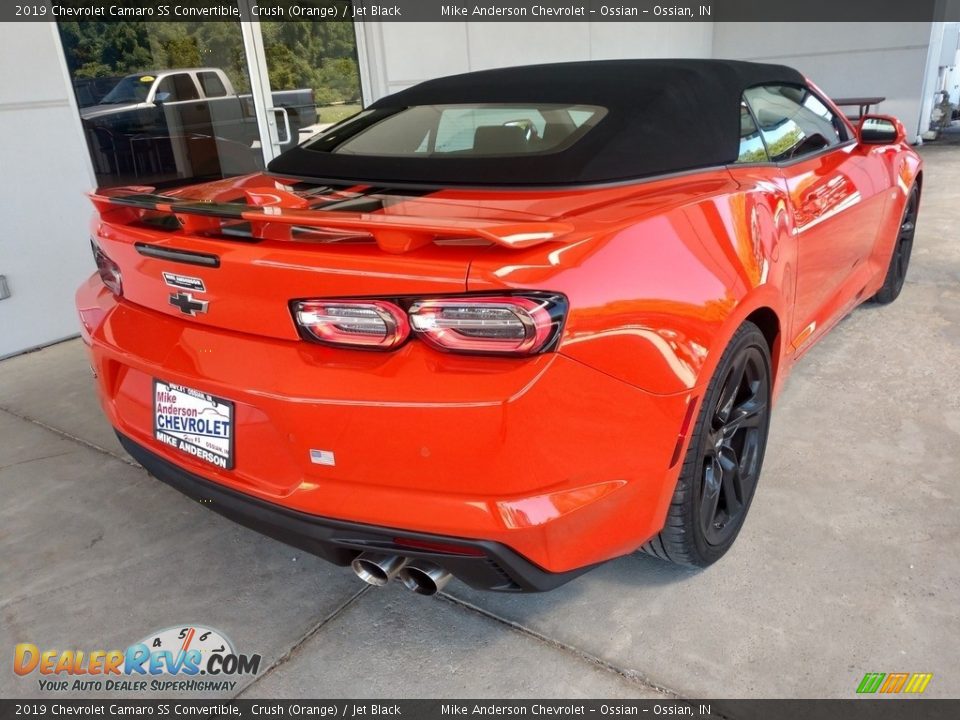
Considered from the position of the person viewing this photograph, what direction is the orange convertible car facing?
facing away from the viewer and to the right of the viewer
